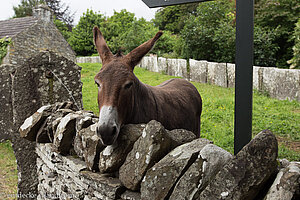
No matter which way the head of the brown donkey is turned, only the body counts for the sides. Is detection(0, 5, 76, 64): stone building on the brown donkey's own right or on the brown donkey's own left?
on the brown donkey's own right

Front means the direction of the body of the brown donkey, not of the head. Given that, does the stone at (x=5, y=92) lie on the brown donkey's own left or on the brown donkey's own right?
on the brown donkey's own right

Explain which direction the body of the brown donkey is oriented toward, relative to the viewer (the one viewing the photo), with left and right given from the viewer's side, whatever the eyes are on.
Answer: facing the viewer and to the left of the viewer

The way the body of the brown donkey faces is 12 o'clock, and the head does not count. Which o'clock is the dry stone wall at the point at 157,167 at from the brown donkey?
The dry stone wall is roughly at 10 o'clock from the brown donkey.

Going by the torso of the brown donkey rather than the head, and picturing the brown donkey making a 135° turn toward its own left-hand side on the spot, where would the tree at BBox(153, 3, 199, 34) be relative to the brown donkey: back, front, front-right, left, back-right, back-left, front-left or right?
left

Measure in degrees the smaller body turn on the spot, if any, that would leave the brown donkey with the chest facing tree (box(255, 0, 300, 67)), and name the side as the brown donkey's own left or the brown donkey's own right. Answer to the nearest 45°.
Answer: approximately 180°
